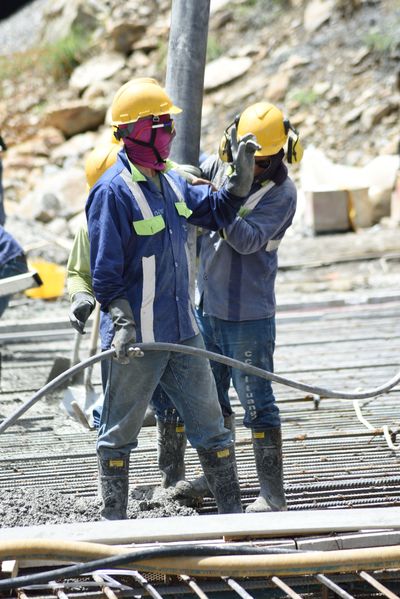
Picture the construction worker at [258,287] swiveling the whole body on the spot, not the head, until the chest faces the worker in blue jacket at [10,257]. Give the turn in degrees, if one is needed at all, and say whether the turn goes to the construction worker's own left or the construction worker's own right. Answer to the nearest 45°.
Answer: approximately 90° to the construction worker's own right

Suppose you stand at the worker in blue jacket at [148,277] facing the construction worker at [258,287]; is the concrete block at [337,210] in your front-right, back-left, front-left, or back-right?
front-left

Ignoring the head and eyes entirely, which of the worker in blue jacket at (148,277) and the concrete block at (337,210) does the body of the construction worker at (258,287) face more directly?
the worker in blue jacket

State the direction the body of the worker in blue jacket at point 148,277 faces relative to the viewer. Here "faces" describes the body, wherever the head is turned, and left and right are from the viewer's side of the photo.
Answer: facing the viewer and to the right of the viewer

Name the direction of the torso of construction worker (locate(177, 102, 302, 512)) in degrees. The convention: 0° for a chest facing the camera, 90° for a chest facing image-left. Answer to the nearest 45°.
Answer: approximately 45°

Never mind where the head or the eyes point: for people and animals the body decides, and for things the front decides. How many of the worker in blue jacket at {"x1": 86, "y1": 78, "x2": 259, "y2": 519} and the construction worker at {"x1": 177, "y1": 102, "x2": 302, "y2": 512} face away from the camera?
0
